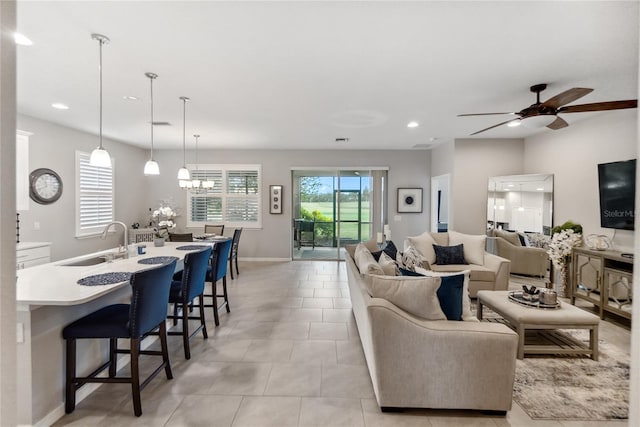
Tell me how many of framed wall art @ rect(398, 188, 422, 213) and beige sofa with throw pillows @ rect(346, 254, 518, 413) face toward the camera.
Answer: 1

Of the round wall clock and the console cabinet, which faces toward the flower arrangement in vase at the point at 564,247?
the round wall clock

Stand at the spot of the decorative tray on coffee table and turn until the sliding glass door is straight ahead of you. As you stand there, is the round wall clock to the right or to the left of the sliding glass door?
left

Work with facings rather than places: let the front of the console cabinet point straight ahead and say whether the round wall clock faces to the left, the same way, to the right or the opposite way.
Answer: the opposite way

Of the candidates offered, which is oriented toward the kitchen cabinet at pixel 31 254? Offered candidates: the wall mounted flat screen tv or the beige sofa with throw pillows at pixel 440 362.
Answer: the wall mounted flat screen tv

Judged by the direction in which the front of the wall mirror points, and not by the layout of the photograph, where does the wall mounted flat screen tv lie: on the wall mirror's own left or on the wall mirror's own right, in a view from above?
on the wall mirror's own left

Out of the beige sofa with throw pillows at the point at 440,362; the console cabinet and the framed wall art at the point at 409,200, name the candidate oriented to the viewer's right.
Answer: the beige sofa with throw pillows

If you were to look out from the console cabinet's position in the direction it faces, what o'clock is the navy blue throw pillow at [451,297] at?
The navy blue throw pillow is roughly at 11 o'clock from the console cabinet.

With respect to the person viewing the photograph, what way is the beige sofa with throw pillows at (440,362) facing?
facing to the right of the viewer
